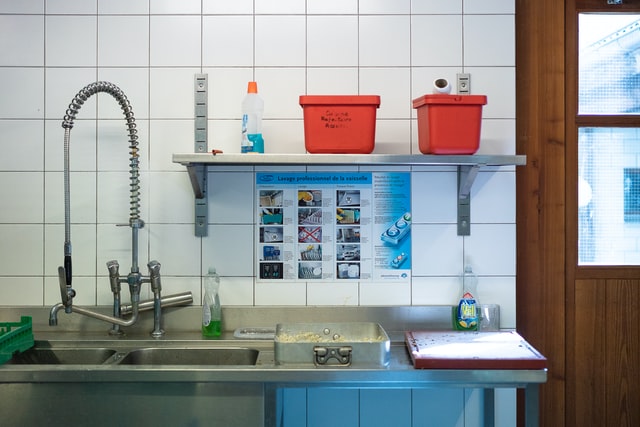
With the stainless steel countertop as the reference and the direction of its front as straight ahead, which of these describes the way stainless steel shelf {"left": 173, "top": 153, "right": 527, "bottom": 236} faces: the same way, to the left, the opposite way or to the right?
the same way

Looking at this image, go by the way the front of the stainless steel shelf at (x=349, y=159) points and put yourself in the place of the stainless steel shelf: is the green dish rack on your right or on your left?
on your right

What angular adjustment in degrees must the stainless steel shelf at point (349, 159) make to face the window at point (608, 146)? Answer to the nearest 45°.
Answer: approximately 90° to its left

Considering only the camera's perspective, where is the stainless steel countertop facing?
facing the viewer

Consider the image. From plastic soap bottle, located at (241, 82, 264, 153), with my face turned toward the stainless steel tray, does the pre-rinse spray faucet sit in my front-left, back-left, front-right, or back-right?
back-right

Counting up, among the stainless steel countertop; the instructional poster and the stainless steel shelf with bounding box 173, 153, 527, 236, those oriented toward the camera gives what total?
3

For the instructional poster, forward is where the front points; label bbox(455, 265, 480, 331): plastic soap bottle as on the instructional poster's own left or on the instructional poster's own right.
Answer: on the instructional poster's own left

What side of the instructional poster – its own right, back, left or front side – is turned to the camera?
front

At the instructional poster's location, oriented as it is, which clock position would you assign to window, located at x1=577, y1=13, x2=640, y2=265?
The window is roughly at 9 o'clock from the instructional poster.

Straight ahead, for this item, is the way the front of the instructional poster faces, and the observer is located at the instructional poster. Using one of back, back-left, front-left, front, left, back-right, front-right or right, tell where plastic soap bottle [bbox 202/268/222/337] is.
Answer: right

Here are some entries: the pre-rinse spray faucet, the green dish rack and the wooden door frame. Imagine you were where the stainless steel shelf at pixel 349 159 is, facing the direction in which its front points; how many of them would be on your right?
2

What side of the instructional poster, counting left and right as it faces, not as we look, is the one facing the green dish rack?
right

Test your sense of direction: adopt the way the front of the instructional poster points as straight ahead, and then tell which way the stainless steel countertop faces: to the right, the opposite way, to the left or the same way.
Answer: the same way

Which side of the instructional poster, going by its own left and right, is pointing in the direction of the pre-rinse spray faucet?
right

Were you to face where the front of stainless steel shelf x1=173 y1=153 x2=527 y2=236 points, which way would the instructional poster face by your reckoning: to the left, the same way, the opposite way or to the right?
the same way
